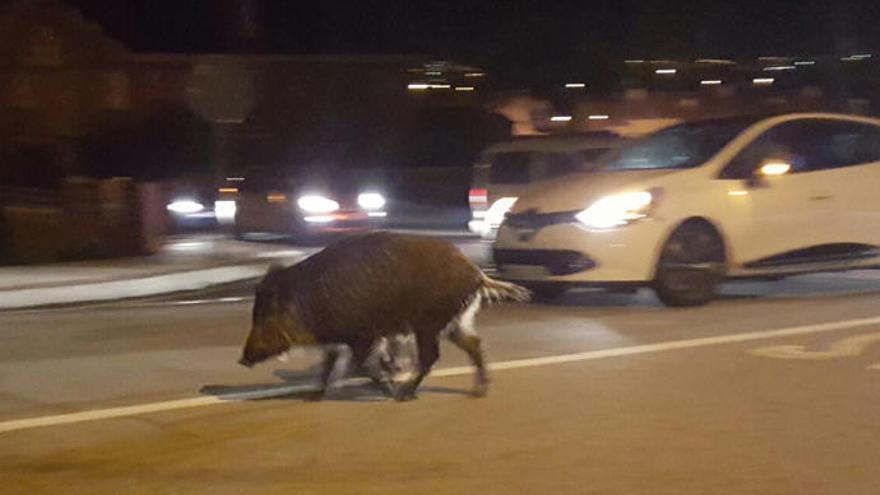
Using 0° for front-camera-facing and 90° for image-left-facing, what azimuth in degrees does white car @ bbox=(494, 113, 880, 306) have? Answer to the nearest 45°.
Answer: approximately 45°

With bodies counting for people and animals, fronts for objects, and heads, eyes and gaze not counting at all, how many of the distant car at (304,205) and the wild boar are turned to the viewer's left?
1

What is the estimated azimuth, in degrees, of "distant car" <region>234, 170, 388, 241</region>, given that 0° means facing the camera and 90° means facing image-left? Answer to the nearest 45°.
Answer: approximately 315°

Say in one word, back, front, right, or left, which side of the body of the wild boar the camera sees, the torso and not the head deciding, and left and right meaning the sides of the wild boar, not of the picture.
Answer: left

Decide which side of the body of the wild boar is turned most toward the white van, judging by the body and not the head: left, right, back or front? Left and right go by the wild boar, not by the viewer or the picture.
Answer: right
